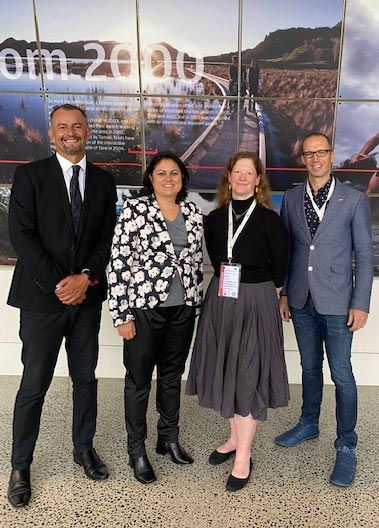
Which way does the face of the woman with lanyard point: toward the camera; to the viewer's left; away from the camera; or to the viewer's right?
toward the camera

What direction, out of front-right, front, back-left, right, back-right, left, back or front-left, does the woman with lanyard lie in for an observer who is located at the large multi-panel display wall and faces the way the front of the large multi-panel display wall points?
front

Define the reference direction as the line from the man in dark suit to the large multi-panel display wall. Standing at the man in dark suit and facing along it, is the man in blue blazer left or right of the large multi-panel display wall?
right

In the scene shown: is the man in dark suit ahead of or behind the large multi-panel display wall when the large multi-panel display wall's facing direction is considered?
ahead

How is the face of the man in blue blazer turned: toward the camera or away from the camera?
toward the camera

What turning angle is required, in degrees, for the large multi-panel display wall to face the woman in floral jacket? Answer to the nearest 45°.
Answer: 0° — it already faces them

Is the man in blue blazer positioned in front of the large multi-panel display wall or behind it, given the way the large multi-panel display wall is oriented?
in front

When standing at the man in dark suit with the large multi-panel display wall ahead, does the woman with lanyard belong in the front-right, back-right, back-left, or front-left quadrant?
front-right

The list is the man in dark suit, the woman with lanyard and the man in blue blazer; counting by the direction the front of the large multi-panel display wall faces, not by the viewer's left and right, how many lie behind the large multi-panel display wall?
0

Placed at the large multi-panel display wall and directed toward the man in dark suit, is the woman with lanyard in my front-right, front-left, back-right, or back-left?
front-left

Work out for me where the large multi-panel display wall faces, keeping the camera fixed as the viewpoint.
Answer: facing the viewer

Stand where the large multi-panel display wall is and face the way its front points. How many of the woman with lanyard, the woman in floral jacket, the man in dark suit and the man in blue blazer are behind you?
0

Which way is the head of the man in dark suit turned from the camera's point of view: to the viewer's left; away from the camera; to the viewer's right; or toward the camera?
toward the camera

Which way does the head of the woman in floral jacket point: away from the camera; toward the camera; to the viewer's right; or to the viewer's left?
toward the camera
